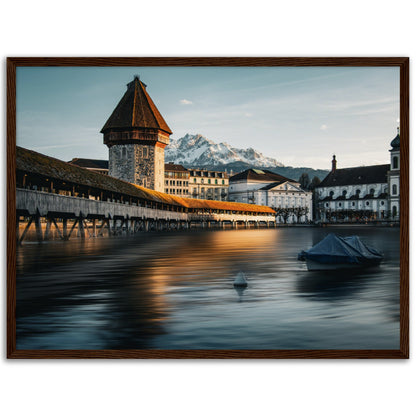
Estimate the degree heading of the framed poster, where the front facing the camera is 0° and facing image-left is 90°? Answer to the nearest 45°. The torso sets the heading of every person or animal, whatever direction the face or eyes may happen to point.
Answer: approximately 0°
